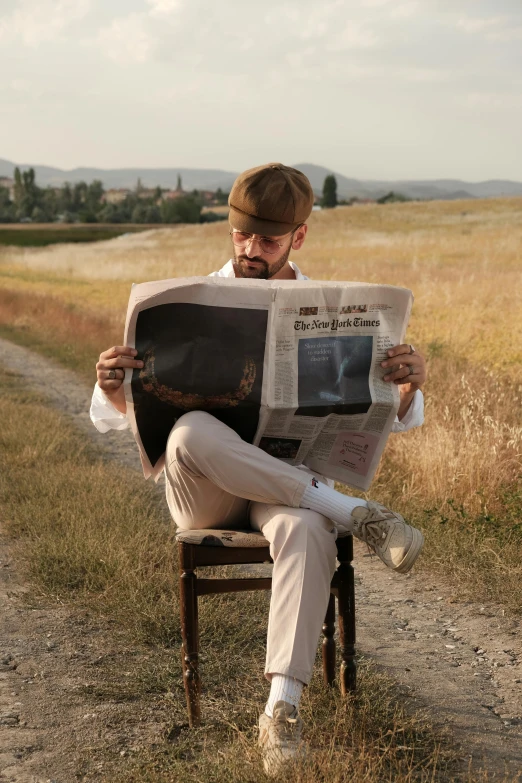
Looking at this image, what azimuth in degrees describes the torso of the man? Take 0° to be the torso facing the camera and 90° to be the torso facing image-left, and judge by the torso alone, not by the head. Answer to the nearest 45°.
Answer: approximately 0°

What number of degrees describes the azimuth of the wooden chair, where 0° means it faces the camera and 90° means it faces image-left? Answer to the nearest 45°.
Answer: approximately 0°
